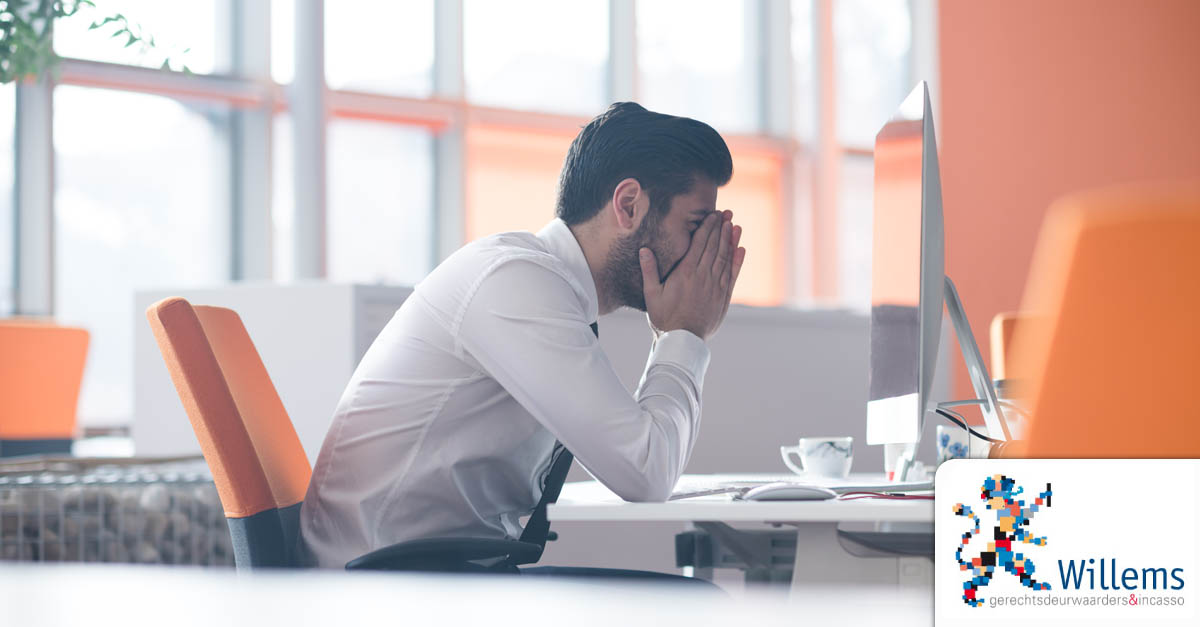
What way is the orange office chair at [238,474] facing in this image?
to the viewer's right

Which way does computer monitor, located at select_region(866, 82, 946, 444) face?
to the viewer's left

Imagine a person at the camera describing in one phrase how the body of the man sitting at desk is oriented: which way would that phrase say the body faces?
to the viewer's right

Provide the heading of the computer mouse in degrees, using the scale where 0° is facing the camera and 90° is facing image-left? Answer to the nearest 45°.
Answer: approximately 270°

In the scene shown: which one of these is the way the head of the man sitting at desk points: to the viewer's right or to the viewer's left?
to the viewer's right

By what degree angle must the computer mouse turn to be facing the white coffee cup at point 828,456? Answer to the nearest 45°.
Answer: approximately 90° to its left
